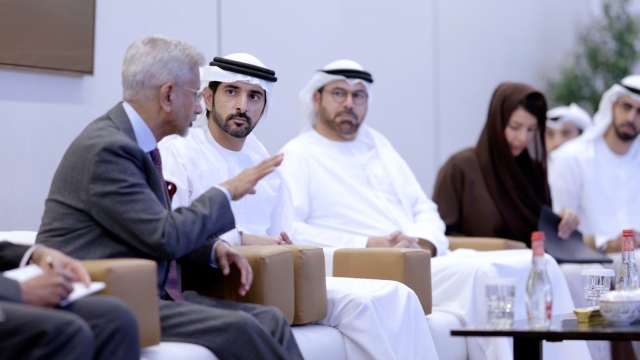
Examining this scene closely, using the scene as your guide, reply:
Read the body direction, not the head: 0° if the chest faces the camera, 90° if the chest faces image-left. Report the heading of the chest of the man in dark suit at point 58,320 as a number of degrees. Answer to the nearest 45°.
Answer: approximately 315°

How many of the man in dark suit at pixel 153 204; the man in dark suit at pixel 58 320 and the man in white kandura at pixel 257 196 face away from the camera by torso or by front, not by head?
0

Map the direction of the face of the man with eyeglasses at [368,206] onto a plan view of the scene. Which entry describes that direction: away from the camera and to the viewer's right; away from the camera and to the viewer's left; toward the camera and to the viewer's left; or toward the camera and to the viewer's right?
toward the camera and to the viewer's left

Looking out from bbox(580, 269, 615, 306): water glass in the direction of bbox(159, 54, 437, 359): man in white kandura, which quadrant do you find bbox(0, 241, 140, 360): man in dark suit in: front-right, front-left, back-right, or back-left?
front-left

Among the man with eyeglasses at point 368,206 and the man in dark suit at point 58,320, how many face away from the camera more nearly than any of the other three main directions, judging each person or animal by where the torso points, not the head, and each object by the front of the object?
0

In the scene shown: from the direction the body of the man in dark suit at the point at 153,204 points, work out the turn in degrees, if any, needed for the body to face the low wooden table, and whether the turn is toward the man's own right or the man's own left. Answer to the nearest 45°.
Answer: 0° — they already face it

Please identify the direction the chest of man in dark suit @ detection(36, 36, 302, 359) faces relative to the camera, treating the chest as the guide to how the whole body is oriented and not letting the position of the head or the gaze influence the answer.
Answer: to the viewer's right

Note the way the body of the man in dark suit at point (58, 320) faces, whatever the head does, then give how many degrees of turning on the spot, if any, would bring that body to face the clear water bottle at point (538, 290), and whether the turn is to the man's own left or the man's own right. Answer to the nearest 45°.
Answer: approximately 45° to the man's own left

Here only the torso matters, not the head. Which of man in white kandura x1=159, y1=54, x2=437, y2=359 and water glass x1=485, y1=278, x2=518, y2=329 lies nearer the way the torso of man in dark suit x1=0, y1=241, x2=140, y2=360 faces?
the water glass
